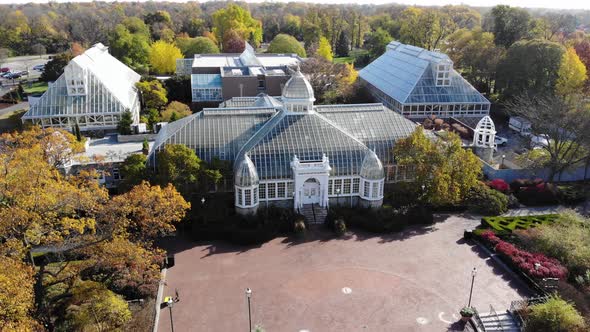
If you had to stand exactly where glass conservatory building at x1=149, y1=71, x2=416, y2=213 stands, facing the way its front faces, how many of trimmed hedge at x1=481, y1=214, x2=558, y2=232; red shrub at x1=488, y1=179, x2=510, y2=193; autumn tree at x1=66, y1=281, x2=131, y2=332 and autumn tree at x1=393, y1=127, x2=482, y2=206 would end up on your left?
3

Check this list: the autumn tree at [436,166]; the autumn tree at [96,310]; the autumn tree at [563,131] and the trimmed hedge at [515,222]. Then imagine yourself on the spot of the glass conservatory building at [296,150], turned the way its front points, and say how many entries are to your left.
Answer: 3

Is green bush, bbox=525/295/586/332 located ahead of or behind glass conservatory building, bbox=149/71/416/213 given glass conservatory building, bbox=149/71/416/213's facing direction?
ahead

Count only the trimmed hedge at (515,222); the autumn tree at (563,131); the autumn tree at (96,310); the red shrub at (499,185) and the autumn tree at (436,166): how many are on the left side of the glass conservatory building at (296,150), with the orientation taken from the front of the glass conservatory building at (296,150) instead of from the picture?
4

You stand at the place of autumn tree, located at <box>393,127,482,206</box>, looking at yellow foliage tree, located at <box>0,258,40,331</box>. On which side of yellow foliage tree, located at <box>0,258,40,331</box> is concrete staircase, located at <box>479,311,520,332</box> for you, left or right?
left

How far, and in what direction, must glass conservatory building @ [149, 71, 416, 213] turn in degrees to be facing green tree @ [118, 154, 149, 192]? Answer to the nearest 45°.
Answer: approximately 90° to its right

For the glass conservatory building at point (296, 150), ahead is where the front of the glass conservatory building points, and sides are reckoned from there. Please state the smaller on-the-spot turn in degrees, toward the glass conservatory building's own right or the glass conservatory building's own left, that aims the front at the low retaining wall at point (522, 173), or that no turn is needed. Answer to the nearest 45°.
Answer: approximately 90° to the glass conservatory building's own left

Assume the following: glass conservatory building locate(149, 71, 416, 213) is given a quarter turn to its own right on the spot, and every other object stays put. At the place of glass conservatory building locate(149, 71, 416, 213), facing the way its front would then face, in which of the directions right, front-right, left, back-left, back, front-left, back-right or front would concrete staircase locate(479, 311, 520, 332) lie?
back-left

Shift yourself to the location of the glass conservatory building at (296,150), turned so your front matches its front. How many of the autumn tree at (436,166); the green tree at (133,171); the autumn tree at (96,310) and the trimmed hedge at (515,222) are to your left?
2

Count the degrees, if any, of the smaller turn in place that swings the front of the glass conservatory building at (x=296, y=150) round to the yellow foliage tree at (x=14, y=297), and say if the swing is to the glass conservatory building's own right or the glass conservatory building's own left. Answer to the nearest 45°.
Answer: approximately 45° to the glass conservatory building's own right

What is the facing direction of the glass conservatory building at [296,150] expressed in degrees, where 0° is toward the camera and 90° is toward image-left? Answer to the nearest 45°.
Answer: approximately 0°

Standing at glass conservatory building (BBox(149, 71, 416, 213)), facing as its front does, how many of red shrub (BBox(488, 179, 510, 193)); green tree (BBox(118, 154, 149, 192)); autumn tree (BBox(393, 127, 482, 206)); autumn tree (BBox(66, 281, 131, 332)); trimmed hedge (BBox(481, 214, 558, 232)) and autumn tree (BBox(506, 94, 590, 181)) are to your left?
4

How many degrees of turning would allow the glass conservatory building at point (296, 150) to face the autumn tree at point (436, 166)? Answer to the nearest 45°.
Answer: approximately 90° to its left

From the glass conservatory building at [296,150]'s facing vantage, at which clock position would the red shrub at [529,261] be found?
The red shrub is roughly at 10 o'clock from the glass conservatory building.

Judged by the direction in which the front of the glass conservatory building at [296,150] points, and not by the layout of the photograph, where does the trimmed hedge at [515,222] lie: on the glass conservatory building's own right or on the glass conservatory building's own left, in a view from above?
on the glass conservatory building's own left

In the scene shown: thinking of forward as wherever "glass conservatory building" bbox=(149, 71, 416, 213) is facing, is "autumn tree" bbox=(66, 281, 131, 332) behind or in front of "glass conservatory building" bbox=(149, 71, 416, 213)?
in front

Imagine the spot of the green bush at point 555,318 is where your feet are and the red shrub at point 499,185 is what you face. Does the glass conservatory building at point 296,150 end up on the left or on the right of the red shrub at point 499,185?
left

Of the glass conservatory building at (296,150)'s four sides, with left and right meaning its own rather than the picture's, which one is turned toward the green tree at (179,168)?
right
